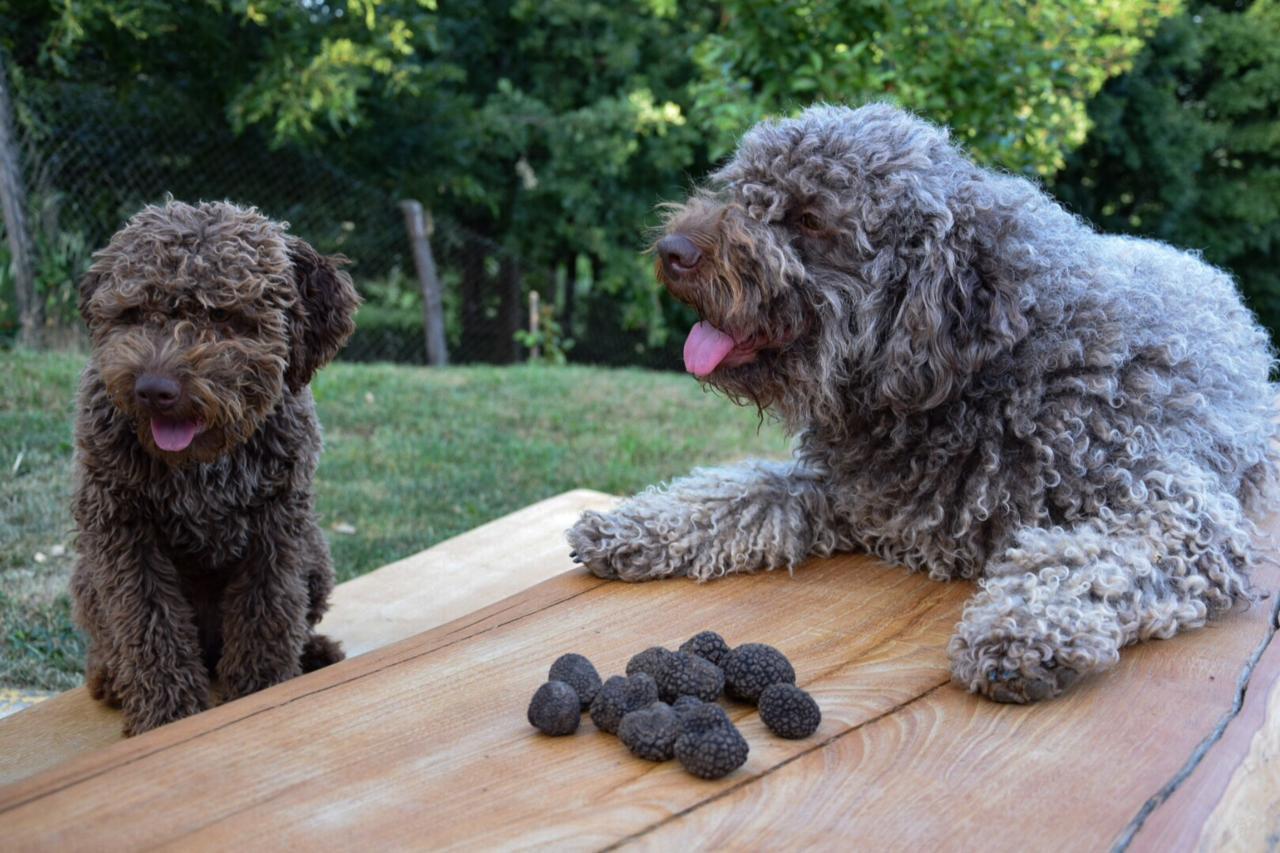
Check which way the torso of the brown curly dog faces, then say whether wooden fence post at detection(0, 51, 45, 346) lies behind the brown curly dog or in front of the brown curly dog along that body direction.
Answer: behind

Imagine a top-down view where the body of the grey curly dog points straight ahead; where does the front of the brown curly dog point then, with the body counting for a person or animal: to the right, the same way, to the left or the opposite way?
to the left

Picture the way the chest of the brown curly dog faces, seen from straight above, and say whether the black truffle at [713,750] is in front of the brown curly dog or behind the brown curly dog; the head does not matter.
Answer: in front

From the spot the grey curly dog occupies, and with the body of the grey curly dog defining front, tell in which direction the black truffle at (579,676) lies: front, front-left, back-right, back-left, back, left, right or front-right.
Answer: front

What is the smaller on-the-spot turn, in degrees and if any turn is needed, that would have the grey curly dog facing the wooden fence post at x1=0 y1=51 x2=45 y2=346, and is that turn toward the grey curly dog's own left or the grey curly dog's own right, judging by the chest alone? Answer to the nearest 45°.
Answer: approximately 90° to the grey curly dog's own right

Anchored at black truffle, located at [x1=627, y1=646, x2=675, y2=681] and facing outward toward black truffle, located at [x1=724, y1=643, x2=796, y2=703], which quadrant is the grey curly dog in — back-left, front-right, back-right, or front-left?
front-left

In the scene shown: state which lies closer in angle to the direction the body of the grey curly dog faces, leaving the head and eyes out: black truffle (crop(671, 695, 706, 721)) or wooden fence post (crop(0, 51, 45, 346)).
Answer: the black truffle

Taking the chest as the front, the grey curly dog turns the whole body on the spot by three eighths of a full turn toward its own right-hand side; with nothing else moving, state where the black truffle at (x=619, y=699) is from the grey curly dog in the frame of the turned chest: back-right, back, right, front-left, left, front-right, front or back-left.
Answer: back-left

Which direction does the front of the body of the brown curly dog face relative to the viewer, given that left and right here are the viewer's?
facing the viewer

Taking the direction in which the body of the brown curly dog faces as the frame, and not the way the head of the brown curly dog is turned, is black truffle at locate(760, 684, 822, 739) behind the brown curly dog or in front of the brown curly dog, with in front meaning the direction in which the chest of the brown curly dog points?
in front

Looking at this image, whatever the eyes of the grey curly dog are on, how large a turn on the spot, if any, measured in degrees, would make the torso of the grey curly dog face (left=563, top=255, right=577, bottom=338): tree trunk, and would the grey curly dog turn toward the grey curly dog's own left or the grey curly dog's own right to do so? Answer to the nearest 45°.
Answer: approximately 135° to the grey curly dog's own right

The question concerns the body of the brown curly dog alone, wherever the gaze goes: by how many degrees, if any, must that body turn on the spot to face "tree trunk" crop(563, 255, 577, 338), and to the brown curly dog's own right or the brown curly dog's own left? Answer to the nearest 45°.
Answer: approximately 180°

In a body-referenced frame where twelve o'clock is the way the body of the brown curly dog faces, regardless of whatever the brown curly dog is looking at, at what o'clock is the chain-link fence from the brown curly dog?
The chain-link fence is roughly at 6 o'clock from the brown curly dog.

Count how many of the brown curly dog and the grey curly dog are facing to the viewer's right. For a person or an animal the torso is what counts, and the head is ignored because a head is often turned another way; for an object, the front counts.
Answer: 0

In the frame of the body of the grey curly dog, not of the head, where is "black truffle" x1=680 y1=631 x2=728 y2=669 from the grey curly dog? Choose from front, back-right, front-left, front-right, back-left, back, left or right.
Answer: front

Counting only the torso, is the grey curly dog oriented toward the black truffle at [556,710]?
yes

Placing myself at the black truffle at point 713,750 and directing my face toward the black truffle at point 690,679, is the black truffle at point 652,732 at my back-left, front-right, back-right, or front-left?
front-left

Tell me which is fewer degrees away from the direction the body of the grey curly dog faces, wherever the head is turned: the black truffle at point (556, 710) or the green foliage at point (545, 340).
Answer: the black truffle

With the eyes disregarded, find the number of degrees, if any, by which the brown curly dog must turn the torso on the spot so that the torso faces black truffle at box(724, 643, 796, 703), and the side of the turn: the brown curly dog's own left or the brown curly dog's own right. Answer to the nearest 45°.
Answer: approximately 45° to the brown curly dog's own left

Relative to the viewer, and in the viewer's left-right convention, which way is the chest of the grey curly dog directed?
facing the viewer and to the left of the viewer
